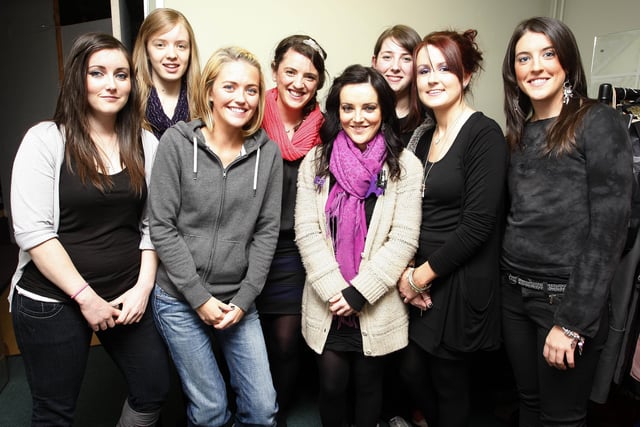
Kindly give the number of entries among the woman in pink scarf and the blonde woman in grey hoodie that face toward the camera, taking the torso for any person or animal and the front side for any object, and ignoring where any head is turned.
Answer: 2

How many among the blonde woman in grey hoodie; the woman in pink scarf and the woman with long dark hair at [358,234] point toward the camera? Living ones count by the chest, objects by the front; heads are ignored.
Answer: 3

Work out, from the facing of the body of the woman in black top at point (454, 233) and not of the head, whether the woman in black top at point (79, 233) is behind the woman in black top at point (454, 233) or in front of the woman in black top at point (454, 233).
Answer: in front

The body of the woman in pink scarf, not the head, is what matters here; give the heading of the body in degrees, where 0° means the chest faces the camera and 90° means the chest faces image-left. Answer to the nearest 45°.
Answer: approximately 0°

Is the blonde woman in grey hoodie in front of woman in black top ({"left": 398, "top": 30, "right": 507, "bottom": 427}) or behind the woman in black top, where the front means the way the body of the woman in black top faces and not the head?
in front

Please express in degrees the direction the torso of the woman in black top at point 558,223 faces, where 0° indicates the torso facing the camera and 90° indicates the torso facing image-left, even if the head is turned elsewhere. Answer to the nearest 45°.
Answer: approximately 45°
